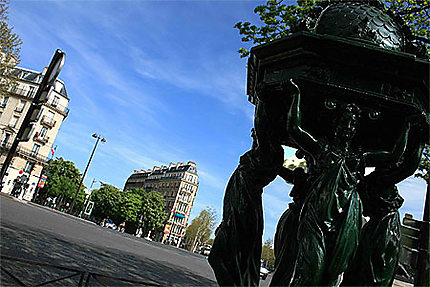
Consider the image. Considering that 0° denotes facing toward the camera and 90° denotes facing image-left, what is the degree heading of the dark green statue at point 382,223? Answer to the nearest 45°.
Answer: approximately 270°
